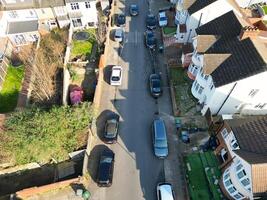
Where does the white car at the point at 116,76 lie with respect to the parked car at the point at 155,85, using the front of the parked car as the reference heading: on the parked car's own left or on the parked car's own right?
on the parked car's own right

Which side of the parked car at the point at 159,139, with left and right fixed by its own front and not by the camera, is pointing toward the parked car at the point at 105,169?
right

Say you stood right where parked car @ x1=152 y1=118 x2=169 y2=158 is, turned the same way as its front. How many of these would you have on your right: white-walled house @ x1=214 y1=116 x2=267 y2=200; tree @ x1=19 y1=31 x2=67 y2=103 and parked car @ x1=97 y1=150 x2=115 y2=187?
2

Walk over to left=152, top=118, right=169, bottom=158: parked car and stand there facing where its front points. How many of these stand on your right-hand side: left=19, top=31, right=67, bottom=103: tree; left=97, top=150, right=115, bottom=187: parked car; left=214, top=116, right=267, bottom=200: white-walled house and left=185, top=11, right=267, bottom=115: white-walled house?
2

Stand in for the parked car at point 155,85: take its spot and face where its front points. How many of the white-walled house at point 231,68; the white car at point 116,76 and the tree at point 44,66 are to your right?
2

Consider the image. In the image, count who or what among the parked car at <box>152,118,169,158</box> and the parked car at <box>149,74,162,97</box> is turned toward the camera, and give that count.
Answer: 2
